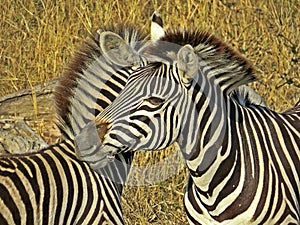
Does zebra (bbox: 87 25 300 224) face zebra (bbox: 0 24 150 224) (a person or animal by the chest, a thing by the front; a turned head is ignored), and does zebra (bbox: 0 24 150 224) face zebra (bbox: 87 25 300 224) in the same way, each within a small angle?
yes

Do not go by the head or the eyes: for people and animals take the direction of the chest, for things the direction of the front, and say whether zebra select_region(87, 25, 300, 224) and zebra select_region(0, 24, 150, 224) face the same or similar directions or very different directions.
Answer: very different directions

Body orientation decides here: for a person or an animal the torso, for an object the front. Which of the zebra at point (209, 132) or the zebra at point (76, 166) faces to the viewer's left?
the zebra at point (209, 132)

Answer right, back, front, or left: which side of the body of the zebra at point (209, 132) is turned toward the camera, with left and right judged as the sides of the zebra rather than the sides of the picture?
left

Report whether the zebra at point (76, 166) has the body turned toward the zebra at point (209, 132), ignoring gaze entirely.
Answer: yes

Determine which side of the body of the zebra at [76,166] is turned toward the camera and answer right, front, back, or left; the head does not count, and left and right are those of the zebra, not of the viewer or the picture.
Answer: right

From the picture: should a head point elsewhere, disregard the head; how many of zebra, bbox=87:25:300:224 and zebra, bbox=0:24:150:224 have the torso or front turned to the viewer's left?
1

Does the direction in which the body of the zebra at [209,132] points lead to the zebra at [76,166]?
yes
